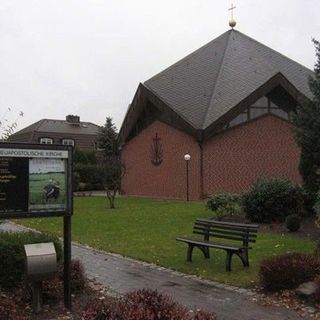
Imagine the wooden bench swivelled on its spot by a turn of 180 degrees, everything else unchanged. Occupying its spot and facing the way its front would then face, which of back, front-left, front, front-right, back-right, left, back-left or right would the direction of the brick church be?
front-left

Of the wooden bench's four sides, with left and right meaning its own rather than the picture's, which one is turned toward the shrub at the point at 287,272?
left

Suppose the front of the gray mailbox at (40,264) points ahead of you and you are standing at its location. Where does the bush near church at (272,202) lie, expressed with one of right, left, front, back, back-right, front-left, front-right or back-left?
back-left

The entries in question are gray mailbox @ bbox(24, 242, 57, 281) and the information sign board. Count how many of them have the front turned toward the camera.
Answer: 2

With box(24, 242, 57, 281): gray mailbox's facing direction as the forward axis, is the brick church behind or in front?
behind

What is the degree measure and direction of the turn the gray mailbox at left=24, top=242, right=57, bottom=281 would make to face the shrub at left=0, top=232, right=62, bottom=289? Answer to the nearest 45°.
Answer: approximately 180°

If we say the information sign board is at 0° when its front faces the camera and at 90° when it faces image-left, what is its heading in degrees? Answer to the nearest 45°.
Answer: approximately 0°
